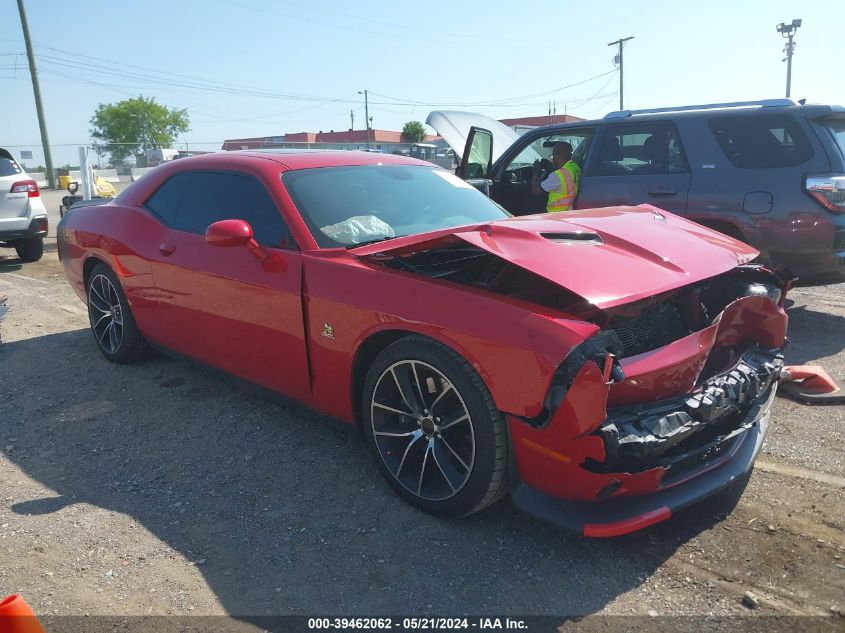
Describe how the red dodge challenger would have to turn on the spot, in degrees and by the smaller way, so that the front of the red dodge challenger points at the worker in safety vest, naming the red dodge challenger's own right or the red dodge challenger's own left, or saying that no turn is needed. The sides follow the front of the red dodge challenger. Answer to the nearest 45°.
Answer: approximately 135° to the red dodge challenger's own left

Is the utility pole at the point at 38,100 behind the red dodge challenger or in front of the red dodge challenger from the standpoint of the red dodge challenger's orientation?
behind

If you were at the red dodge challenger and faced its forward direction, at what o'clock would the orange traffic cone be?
The orange traffic cone is roughly at 3 o'clock from the red dodge challenger.

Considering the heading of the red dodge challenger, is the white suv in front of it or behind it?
behind

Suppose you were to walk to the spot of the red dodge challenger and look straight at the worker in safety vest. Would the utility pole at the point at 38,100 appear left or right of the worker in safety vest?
left

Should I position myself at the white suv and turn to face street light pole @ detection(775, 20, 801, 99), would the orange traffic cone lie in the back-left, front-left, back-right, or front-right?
back-right

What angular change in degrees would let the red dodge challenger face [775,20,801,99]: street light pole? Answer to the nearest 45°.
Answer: approximately 90° to its left

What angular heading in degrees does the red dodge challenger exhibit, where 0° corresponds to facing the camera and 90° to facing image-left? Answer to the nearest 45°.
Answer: approximately 315°

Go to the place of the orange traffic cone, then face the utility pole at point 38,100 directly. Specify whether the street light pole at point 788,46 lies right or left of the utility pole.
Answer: right
